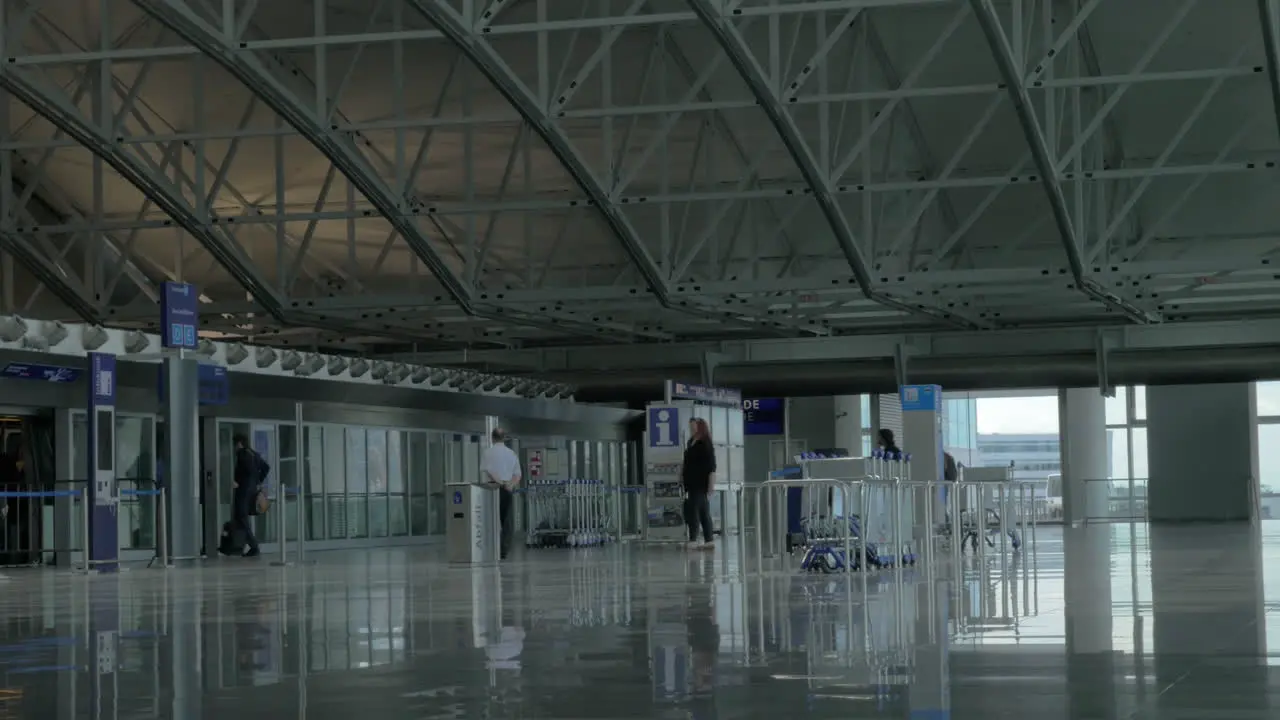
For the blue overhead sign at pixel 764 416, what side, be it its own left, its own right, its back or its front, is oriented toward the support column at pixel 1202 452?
left

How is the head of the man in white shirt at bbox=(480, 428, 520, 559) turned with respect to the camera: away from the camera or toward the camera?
away from the camera

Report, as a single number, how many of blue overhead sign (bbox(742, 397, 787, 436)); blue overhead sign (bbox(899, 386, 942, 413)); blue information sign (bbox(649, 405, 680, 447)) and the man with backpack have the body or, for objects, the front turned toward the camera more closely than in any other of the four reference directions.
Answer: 3

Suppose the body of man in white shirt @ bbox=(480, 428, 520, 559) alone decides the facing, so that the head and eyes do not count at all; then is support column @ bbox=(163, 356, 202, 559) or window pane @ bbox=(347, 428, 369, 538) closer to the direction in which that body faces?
the window pane

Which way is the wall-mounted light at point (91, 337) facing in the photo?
to the viewer's right

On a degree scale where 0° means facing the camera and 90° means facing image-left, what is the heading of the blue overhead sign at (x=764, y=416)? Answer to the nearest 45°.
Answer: approximately 0°

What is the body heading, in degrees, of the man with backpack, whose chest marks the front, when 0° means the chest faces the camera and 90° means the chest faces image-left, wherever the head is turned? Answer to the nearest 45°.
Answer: approximately 90°

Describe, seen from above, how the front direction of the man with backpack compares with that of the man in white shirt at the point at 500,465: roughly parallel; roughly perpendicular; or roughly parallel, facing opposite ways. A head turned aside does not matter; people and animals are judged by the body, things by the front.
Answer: roughly perpendicular

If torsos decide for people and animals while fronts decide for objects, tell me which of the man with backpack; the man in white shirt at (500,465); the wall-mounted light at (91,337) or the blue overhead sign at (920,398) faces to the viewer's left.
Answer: the man with backpack
